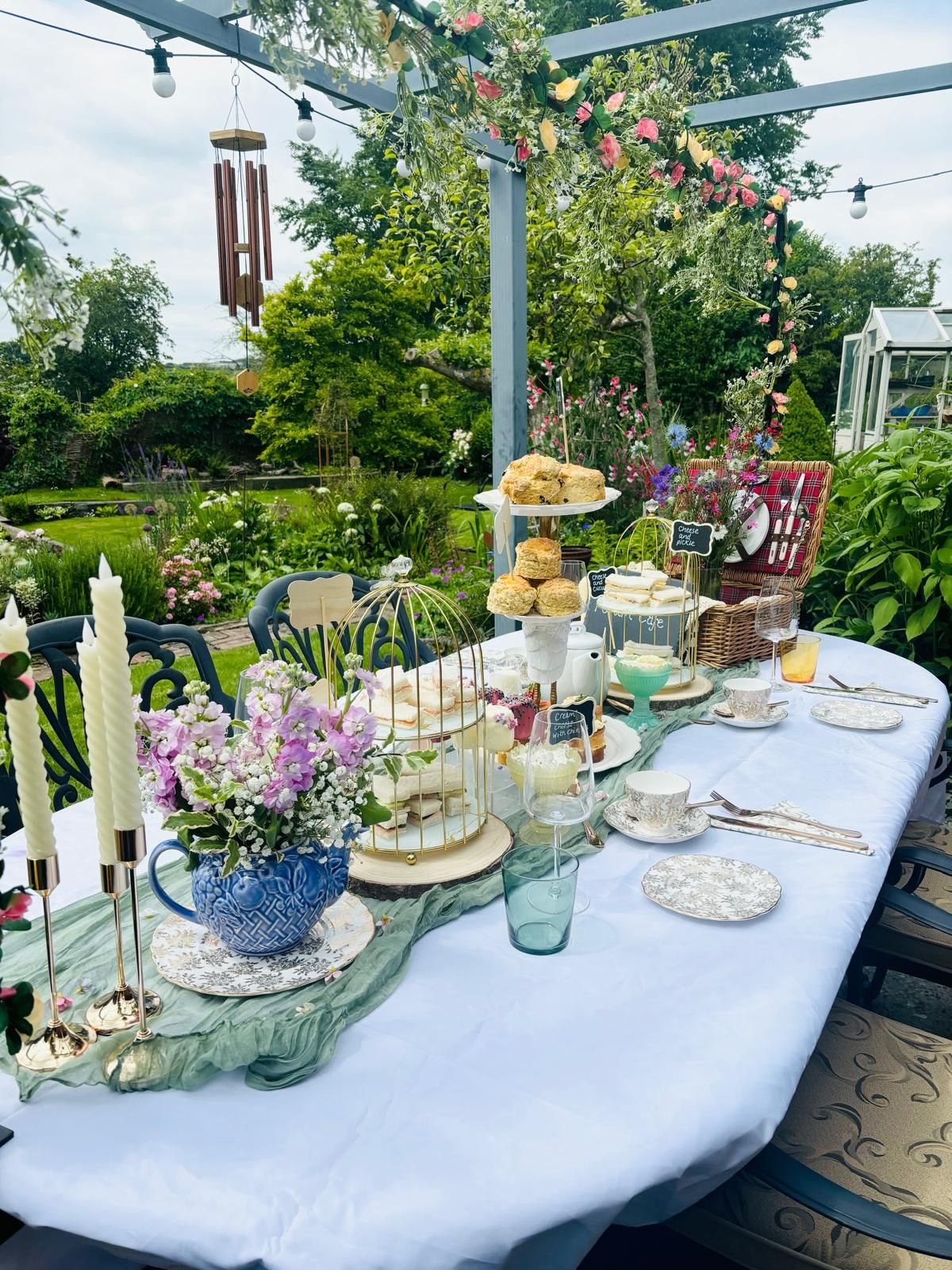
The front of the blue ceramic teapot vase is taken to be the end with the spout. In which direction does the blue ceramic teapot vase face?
to the viewer's right

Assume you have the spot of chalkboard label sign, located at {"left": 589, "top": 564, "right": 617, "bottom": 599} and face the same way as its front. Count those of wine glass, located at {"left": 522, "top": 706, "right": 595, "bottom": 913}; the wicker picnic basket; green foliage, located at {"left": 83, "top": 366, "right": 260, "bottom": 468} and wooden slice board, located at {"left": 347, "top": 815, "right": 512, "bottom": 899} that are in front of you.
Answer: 2

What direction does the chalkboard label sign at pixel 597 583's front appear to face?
toward the camera

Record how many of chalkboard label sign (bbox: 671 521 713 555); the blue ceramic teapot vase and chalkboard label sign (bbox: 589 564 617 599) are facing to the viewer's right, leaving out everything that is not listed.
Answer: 1

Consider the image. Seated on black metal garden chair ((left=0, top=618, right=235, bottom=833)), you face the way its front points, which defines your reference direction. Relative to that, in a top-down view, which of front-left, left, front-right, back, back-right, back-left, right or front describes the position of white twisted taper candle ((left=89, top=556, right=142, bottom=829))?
front-right

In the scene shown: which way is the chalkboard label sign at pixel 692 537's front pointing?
toward the camera

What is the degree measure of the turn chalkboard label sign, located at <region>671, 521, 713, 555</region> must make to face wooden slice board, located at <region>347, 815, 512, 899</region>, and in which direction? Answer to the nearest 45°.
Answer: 0° — it already faces it

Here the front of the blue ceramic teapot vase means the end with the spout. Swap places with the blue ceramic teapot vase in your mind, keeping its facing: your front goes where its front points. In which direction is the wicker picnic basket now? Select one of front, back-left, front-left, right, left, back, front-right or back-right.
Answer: front-left
